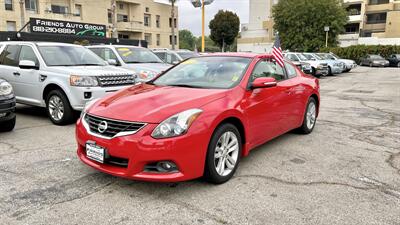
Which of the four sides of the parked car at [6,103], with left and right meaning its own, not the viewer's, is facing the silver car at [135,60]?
left

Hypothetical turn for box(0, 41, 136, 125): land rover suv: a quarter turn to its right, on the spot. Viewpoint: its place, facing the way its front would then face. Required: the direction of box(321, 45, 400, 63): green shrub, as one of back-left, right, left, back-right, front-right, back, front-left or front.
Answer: back

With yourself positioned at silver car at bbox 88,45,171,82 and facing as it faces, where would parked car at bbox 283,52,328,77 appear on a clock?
The parked car is roughly at 9 o'clock from the silver car.

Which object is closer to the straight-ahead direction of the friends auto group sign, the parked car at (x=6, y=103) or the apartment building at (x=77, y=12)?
the parked car

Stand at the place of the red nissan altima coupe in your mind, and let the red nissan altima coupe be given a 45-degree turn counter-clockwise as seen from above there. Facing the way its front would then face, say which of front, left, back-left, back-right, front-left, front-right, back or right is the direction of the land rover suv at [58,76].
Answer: back-right

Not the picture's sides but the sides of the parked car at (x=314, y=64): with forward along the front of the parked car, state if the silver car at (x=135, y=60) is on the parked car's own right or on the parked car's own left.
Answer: on the parked car's own right

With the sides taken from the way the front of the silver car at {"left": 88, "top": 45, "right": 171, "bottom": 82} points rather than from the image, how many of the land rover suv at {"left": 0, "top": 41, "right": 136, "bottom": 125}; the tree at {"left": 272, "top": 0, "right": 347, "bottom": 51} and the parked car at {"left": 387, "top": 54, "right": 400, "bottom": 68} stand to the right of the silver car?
1

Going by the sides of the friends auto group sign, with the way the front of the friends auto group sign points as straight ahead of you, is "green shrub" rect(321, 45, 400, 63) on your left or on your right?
on your left

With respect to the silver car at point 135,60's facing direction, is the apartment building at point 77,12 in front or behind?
behind

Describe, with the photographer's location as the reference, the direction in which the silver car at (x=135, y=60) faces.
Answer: facing the viewer and to the right of the viewer

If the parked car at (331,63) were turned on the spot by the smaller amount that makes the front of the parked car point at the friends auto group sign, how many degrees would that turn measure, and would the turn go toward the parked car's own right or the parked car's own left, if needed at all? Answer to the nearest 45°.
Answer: approximately 135° to the parked car's own right
